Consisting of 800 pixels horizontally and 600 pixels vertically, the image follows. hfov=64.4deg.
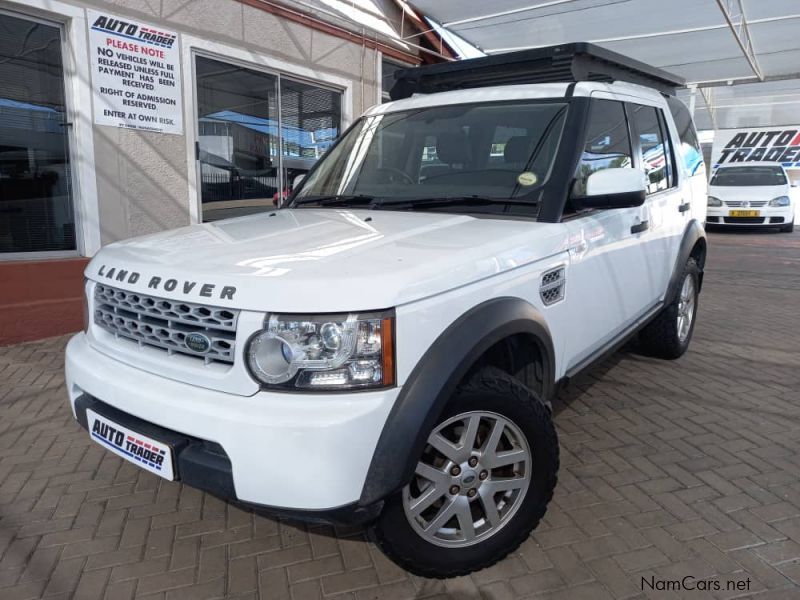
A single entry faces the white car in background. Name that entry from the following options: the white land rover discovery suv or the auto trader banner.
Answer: the auto trader banner

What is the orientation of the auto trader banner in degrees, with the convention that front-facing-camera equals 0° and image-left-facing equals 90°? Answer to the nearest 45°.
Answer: approximately 0°

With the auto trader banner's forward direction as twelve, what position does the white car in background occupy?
The white car in background is roughly at 12 o'clock from the auto trader banner.

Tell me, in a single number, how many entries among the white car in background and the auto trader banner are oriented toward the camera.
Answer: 2

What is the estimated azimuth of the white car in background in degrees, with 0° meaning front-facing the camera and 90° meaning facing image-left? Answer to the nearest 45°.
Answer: approximately 0°

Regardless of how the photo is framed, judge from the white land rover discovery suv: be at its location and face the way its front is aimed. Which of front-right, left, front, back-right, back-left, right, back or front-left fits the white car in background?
back

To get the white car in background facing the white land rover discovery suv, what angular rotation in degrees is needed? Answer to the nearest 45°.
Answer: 0° — it already faces it

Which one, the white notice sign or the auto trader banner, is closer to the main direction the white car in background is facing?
the white notice sign
